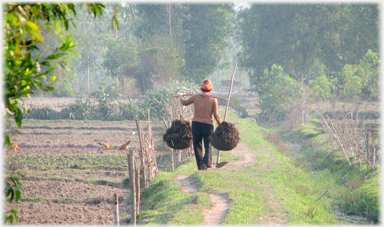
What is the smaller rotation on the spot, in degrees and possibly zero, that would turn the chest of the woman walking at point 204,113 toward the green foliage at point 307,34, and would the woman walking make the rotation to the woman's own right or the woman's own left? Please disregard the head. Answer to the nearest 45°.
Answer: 0° — they already face it

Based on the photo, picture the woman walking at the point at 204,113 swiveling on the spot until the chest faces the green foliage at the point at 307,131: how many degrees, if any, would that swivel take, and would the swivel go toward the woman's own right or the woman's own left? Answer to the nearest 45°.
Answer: approximately 45° to the woman's own right

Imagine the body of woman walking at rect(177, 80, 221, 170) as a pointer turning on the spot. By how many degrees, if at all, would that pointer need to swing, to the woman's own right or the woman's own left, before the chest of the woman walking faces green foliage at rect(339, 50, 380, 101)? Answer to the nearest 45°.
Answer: approximately 45° to the woman's own right

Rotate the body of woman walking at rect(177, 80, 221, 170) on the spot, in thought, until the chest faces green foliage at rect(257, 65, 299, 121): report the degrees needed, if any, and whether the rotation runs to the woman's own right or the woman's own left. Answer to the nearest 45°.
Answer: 0° — they already face it

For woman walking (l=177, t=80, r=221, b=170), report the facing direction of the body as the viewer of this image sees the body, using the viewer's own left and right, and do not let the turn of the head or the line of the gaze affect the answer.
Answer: facing away from the viewer

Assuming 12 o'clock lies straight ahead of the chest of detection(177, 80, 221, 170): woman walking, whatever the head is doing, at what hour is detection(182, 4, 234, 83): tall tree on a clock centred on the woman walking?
The tall tree is roughly at 12 o'clock from the woman walking.

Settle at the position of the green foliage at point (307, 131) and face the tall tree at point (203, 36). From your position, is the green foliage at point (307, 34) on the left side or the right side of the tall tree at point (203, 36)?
right
